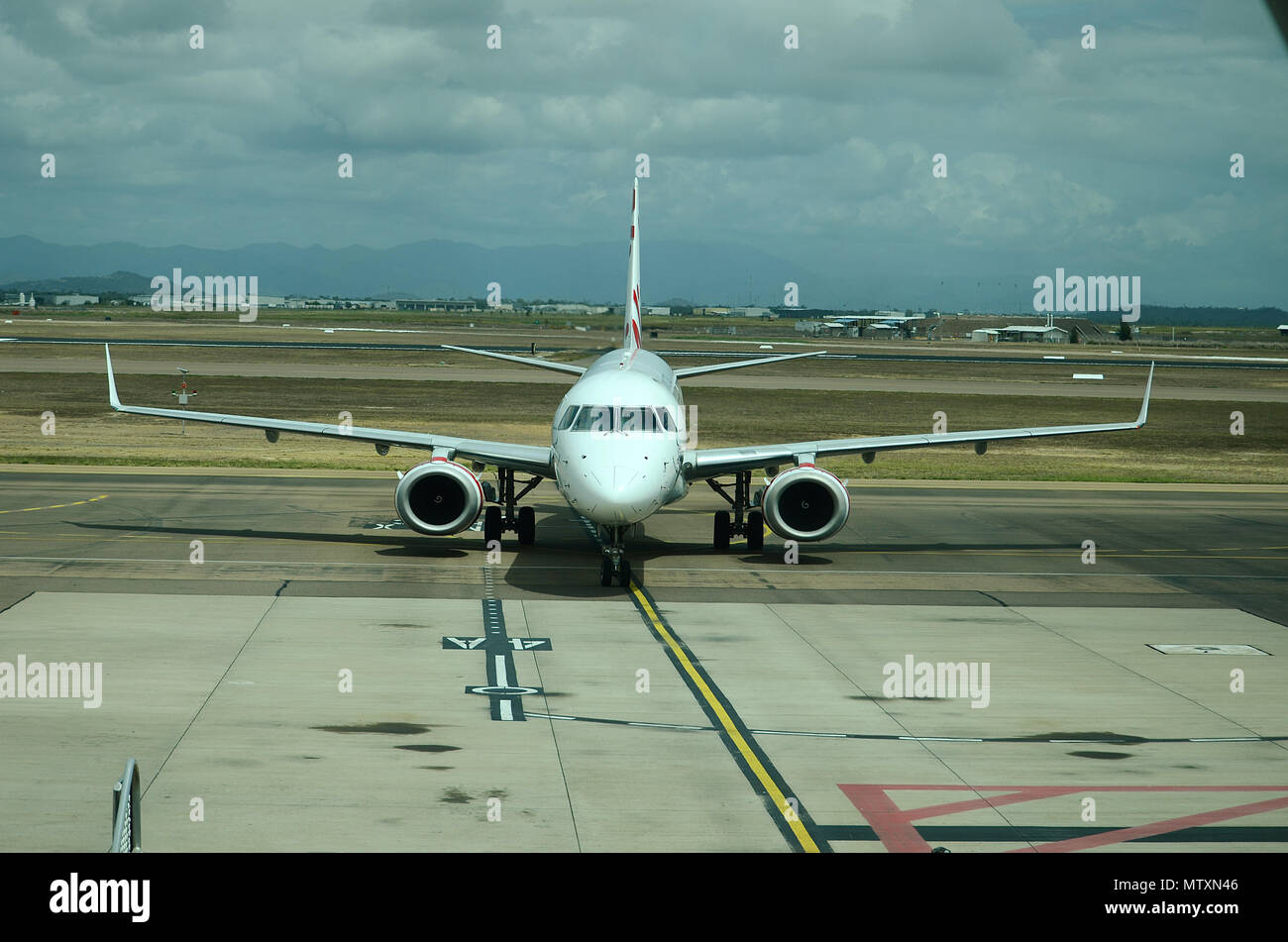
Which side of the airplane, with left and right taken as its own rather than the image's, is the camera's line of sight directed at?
front
